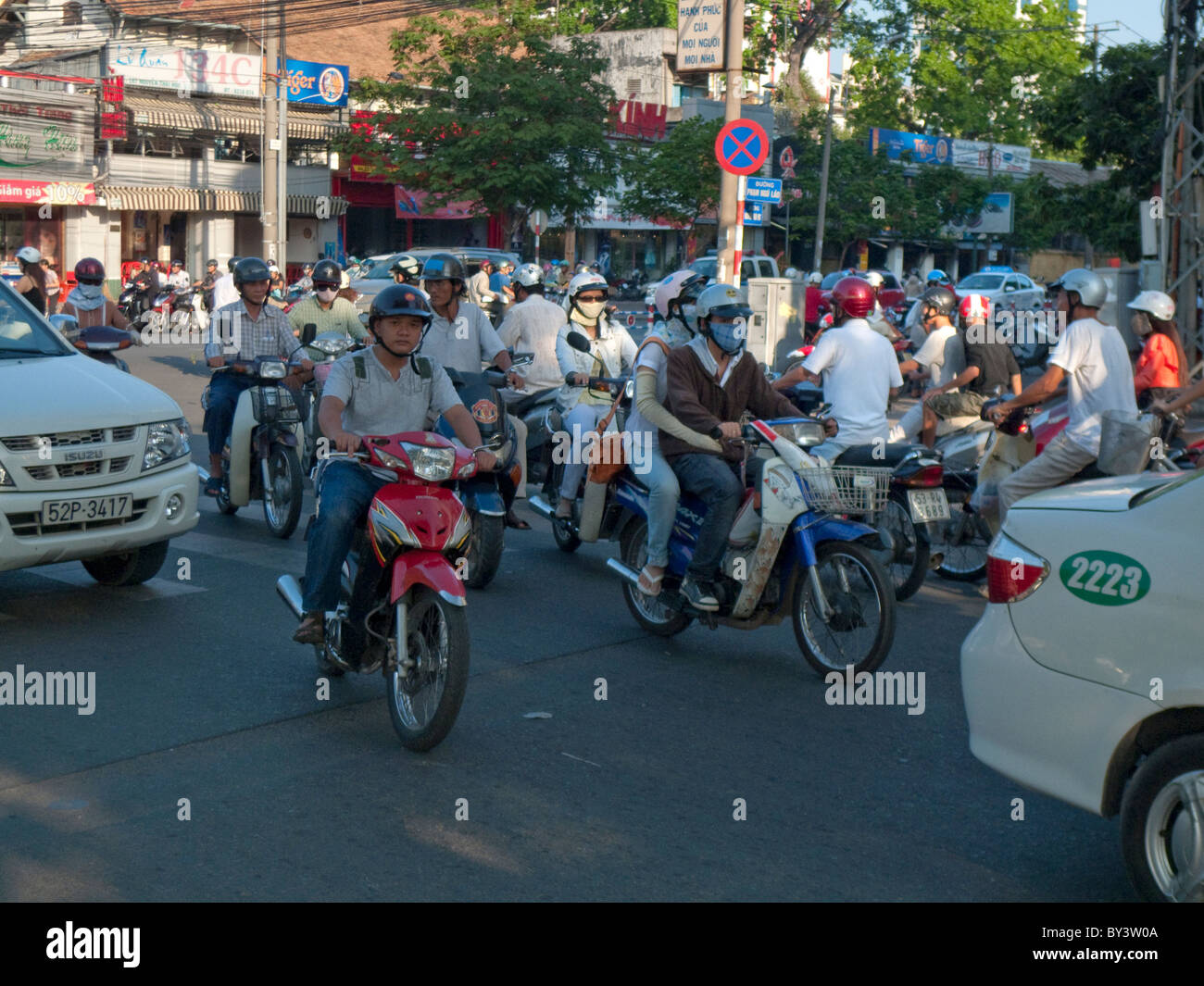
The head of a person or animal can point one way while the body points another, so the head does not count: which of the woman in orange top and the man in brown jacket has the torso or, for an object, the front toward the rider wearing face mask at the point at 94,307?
the woman in orange top

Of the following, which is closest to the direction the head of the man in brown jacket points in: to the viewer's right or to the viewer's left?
to the viewer's right

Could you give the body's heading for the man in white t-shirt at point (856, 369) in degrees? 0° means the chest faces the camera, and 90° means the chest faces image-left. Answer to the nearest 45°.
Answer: approximately 135°

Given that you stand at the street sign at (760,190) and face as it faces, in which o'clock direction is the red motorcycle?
The red motorcycle is roughly at 12 o'clock from the street sign.

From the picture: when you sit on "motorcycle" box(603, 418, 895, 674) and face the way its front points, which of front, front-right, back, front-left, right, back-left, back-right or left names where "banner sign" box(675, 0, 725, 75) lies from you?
back-left

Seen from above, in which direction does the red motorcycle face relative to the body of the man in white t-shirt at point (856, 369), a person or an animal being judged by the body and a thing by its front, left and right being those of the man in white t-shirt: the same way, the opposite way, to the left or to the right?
the opposite way

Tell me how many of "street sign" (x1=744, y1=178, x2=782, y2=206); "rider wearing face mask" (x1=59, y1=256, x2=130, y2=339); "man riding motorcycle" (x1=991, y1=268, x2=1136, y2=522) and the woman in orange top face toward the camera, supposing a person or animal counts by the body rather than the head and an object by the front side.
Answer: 2

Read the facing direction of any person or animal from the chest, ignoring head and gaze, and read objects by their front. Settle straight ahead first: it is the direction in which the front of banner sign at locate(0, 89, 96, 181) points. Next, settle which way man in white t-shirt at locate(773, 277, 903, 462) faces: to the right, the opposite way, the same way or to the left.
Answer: the opposite way

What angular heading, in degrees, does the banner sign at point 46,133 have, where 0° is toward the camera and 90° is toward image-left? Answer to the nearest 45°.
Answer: approximately 0°
